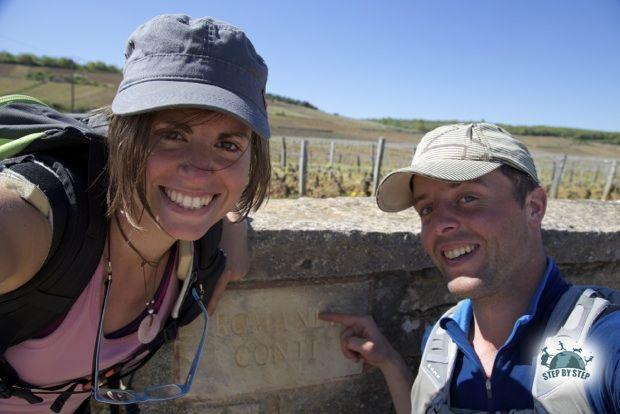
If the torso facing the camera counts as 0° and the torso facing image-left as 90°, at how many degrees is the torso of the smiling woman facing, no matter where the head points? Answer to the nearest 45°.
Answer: approximately 315°

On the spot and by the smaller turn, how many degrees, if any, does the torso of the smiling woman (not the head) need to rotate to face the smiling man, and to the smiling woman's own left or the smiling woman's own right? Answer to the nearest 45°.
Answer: approximately 45° to the smiling woman's own left

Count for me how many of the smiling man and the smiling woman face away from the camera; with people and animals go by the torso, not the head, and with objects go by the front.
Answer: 0

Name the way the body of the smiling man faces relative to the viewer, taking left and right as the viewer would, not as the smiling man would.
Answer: facing the viewer and to the left of the viewer

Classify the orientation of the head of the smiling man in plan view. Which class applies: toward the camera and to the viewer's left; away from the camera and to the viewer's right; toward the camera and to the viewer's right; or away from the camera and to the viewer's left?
toward the camera and to the viewer's left
